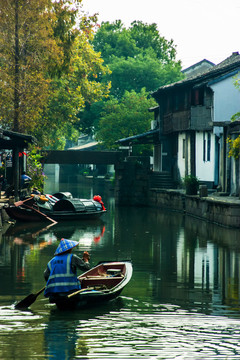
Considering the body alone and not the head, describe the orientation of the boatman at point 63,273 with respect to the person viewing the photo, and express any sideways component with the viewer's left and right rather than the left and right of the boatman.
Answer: facing away from the viewer and to the right of the viewer

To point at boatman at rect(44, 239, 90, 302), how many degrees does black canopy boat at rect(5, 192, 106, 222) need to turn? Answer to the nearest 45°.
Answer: approximately 90° to its right

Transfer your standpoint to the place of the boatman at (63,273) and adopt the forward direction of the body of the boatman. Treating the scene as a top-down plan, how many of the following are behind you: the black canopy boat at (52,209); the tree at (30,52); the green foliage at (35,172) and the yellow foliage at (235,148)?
0

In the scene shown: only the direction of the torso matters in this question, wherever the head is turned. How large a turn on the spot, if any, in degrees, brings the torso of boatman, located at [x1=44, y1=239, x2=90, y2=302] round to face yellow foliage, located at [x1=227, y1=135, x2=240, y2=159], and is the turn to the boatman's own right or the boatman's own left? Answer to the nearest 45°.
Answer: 0° — they already face it

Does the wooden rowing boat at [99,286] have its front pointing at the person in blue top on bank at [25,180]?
no

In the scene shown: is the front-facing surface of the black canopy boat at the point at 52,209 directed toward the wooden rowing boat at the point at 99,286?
no

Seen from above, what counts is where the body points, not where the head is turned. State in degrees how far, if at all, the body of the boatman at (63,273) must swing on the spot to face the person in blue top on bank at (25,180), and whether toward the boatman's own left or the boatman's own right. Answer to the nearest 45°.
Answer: approximately 45° to the boatman's own left

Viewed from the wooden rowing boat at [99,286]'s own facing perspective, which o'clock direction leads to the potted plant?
The potted plant is roughly at 11 o'clock from the wooden rowing boat.

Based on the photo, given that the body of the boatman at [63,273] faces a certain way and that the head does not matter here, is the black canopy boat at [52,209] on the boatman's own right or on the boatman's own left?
on the boatman's own left

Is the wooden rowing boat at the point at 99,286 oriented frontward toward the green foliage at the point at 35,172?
no

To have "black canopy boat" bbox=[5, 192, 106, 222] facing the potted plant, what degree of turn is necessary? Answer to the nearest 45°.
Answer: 0° — it already faces it

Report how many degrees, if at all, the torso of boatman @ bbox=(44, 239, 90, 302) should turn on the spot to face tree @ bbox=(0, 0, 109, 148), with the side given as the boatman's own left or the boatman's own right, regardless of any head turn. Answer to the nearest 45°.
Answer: approximately 45° to the boatman's own left

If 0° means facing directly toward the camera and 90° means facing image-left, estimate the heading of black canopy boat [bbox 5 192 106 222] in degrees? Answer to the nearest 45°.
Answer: approximately 270°

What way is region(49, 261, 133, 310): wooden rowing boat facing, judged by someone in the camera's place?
facing away from the viewer and to the right of the viewer

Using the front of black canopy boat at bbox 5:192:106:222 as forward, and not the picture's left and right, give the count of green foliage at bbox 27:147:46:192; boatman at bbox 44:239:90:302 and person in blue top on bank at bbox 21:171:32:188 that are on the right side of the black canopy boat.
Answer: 1
